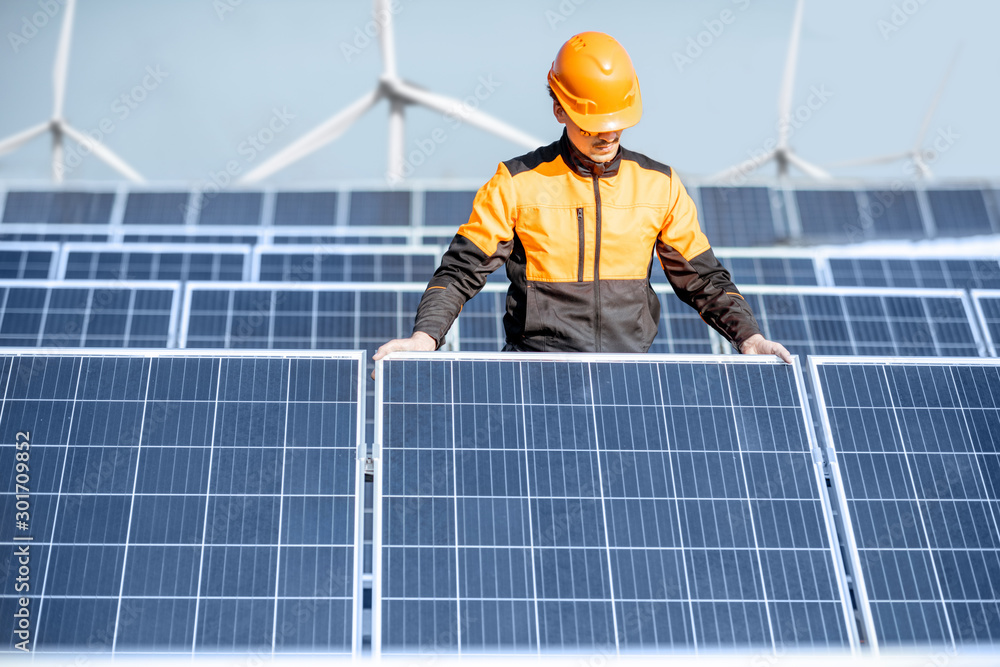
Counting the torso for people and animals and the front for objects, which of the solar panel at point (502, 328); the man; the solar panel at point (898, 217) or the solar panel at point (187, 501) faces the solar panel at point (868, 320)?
the solar panel at point (898, 217)

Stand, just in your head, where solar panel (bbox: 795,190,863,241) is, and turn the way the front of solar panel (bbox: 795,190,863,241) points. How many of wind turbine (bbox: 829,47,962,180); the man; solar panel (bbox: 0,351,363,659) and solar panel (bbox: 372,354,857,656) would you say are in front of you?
3

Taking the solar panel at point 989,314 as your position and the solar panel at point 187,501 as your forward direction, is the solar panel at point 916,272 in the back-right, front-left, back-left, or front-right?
back-right

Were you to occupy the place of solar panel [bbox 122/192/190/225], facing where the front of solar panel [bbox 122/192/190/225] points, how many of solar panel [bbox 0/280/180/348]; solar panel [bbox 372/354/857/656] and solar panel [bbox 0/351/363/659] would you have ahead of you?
3

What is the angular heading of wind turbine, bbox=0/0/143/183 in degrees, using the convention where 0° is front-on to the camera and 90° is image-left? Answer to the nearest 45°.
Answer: approximately 0°

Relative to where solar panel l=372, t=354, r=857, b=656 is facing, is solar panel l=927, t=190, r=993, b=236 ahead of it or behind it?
behind

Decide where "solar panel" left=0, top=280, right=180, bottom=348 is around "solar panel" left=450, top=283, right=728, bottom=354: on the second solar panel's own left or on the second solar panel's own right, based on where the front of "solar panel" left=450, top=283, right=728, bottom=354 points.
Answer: on the second solar panel's own right

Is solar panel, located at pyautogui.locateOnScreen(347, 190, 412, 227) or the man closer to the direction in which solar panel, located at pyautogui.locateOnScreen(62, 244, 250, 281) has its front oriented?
the man
